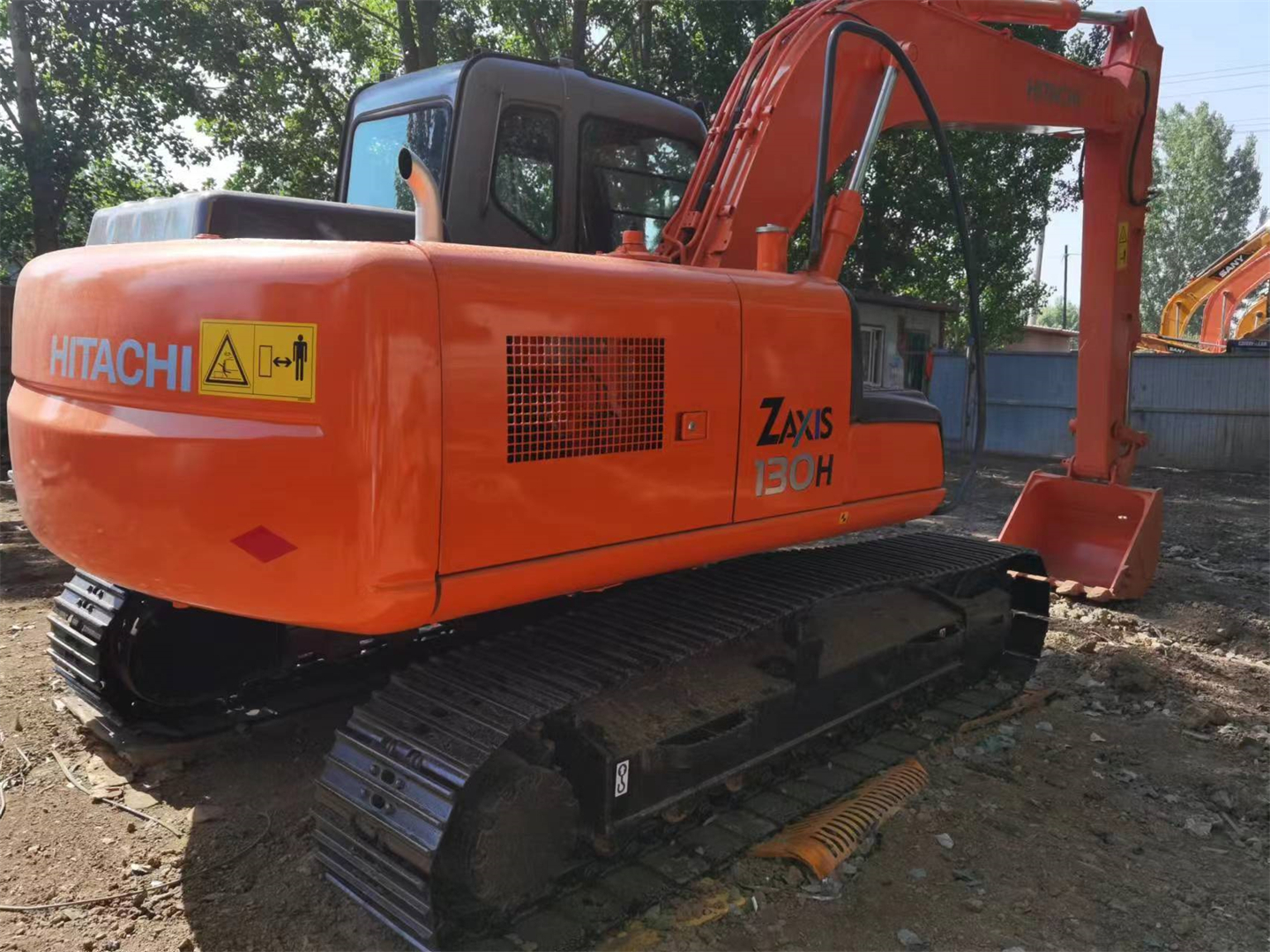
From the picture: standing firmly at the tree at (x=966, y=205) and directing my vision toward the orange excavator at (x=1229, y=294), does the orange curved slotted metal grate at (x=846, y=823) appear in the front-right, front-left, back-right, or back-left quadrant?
back-right

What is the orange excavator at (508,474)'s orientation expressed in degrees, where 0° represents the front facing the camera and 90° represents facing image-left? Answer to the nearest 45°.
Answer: approximately 225°

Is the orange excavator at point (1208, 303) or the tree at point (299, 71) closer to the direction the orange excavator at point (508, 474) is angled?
the orange excavator

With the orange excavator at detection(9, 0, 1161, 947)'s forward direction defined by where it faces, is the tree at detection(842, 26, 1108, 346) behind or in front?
in front

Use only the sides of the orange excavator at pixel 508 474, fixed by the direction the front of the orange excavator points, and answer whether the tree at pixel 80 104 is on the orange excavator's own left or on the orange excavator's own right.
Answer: on the orange excavator's own left

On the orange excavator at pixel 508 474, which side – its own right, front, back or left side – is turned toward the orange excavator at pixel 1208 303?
front

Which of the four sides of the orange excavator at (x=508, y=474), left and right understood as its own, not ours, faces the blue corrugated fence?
front

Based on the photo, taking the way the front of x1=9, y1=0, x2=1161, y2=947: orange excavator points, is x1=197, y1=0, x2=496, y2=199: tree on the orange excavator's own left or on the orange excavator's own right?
on the orange excavator's own left

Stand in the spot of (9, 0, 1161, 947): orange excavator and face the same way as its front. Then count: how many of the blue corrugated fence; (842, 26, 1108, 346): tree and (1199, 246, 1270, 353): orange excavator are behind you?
0
